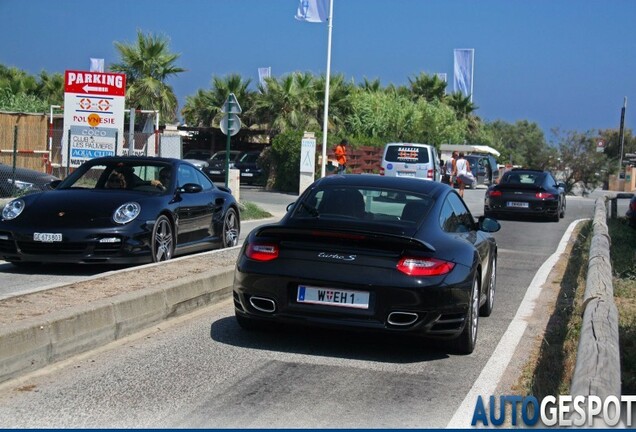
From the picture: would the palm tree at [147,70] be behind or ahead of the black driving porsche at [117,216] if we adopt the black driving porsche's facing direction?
behind

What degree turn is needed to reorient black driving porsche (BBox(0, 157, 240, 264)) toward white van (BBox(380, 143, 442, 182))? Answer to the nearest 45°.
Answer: approximately 180°

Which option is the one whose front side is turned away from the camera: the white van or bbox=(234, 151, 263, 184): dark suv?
the white van

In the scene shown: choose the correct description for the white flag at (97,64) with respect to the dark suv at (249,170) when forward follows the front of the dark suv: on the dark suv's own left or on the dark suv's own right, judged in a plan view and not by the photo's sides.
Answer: on the dark suv's own right

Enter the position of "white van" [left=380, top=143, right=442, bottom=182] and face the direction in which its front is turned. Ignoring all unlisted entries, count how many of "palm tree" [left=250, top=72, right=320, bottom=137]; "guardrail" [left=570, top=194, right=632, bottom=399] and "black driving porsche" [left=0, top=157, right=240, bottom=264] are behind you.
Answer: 2

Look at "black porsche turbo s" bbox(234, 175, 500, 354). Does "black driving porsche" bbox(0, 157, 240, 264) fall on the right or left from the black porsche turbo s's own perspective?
on its left

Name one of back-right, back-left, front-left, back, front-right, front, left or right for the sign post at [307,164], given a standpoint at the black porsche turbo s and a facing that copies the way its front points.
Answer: front-left

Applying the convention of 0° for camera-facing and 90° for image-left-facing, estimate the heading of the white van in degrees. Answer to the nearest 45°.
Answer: approximately 180°

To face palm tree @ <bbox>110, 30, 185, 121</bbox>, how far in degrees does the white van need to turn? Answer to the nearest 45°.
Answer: approximately 45° to its left

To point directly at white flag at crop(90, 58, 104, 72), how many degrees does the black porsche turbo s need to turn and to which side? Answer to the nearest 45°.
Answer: approximately 45° to its left

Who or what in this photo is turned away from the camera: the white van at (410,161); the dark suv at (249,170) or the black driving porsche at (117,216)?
the white van

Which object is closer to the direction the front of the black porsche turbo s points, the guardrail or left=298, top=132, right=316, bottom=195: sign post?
the sign post

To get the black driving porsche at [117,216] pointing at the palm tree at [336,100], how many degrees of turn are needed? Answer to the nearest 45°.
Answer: approximately 135° to its right

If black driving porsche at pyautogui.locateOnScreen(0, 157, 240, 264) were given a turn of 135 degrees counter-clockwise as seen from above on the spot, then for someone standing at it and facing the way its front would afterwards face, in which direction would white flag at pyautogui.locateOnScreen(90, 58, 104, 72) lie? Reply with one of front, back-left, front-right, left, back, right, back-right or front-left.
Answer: left

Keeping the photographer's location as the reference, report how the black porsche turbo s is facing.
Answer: facing away from the viewer and to the right of the viewer
